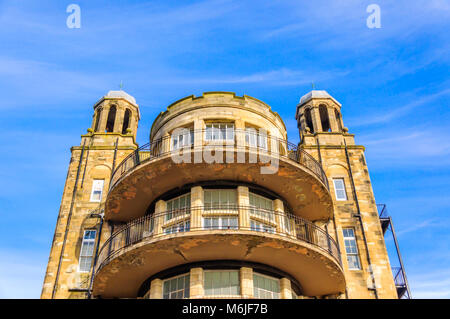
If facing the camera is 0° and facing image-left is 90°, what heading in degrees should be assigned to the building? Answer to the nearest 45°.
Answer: approximately 0°
